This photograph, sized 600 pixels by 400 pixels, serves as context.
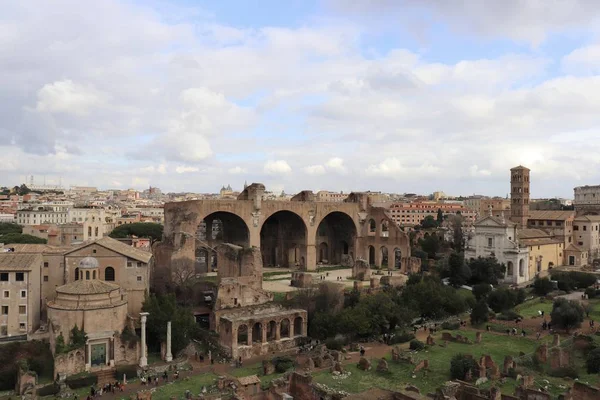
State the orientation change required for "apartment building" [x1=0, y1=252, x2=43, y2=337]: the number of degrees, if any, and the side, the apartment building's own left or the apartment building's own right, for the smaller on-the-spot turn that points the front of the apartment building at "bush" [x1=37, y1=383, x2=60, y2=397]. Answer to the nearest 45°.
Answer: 0° — it already faces it

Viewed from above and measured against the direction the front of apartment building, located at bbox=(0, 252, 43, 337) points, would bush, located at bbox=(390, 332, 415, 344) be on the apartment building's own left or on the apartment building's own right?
on the apartment building's own left

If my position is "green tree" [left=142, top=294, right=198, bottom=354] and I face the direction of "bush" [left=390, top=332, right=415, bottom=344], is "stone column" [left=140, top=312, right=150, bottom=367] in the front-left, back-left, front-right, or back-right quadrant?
back-right

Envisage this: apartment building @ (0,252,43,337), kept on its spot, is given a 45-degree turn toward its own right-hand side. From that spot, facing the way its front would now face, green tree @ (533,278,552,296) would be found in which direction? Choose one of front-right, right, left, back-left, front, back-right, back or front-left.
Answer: back-left

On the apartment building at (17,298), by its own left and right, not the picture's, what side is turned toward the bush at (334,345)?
left

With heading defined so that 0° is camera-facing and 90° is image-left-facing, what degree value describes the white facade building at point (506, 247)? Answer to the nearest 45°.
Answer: approximately 45°

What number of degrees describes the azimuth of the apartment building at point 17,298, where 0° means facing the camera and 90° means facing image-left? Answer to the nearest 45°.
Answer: approximately 0°

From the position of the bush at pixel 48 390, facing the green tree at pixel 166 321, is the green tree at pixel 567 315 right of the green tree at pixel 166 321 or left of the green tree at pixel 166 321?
right
